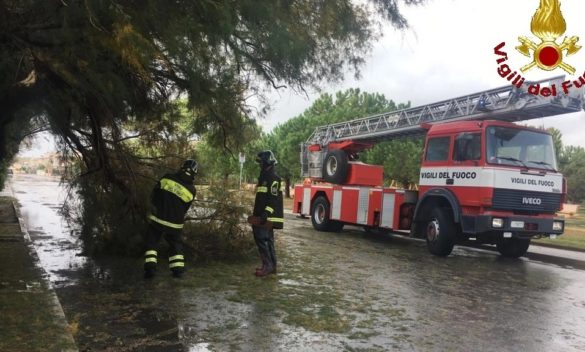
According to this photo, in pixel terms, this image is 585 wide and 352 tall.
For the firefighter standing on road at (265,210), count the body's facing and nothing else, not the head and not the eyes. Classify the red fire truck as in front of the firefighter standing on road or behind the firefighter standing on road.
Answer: behind

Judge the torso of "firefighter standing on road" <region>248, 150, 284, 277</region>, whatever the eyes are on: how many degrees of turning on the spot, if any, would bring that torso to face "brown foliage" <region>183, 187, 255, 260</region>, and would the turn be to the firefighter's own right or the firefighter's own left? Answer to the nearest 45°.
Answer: approximately 45° to the firefighter's own right

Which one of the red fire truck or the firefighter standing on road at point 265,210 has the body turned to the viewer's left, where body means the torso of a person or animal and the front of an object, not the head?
the firefighter standing on road

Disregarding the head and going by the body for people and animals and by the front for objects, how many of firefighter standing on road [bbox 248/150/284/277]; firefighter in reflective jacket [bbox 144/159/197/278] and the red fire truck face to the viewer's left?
1

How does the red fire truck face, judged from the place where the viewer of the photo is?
facing the viewer and to the right of the viewer

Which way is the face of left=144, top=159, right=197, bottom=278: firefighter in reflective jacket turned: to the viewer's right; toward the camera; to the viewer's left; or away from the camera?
away from the camera

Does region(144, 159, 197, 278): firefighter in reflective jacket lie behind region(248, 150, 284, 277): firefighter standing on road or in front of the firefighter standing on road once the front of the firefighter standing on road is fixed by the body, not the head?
in front

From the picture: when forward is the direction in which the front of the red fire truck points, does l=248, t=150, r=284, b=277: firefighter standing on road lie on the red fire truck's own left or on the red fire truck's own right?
on the red fire truck's own right

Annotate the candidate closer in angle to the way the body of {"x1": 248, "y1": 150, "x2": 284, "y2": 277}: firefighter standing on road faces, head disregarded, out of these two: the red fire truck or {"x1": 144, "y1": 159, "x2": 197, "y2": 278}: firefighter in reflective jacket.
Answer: the firefighter in reflective jacket

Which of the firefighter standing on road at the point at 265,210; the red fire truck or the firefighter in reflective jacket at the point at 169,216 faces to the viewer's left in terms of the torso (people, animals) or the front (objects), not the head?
the firefighter standing on road

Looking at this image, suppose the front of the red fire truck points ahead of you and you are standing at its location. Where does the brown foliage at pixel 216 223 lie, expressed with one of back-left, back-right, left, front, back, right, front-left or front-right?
right

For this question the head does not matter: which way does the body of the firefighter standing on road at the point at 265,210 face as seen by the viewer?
to the viewer's left
